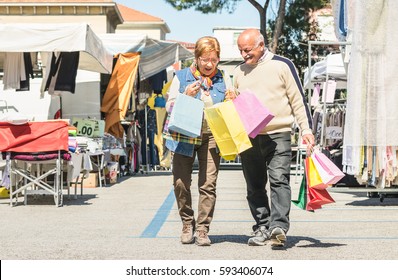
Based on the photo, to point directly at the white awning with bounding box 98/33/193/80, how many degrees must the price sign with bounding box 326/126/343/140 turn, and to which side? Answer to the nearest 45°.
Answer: approximately 135° to its right

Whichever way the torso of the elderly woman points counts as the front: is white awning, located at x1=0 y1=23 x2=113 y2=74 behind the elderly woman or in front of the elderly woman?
behind

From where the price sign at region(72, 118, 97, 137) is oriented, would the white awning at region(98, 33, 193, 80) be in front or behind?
behind

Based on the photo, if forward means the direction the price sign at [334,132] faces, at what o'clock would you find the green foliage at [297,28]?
The green foliage is roughly at 6 o'clock from the price sign.

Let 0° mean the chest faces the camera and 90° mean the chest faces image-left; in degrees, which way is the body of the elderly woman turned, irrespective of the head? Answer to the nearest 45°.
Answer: approximately 0°

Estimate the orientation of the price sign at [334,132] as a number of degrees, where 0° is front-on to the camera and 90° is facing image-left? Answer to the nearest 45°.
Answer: approximately 0°

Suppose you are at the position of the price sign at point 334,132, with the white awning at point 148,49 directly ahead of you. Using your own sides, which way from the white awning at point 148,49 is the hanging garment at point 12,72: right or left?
left

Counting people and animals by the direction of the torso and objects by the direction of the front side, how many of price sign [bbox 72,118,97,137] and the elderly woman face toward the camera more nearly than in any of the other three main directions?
2

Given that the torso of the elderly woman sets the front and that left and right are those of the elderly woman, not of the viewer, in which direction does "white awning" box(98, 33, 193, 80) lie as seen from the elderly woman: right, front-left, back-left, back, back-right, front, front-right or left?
back

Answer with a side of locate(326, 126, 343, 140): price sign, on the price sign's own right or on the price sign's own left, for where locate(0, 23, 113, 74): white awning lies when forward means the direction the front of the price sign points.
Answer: on the price sign's own right
